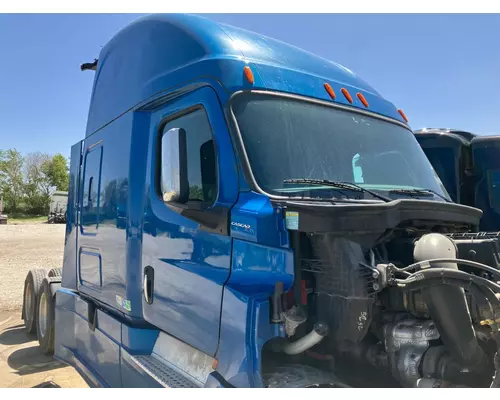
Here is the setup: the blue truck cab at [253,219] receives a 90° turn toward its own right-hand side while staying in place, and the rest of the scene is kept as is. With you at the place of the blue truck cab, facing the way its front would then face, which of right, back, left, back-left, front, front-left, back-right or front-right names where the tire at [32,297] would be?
right

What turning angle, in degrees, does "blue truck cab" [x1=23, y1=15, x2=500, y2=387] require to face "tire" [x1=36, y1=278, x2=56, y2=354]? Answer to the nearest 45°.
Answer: approximately 180°

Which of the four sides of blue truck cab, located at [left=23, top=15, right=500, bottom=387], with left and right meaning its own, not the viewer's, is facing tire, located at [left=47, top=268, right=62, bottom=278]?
back

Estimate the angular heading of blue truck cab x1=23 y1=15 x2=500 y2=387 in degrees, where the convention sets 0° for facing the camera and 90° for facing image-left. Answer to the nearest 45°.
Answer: approximately 315°
